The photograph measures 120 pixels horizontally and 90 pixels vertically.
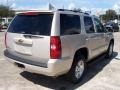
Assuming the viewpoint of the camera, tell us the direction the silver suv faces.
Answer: facing away from the viewer and to the right of the viewer
